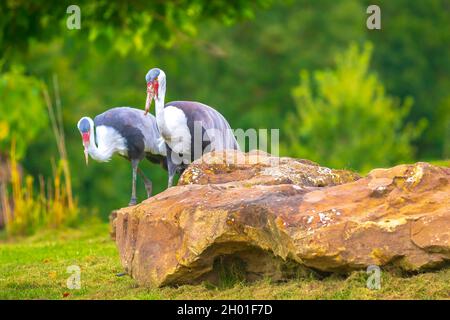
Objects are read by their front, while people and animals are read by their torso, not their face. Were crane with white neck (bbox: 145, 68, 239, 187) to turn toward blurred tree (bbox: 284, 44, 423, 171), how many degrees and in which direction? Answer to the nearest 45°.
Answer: approximately 135° to its right

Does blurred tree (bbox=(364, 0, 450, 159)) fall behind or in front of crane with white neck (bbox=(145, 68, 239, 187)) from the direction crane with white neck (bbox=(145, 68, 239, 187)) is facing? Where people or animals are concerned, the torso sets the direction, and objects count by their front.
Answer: behind

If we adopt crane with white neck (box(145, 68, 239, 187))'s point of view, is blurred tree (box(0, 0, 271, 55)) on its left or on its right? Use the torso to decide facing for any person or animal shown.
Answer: on its right

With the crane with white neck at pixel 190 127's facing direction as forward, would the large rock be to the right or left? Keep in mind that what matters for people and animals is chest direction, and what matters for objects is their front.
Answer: on its left

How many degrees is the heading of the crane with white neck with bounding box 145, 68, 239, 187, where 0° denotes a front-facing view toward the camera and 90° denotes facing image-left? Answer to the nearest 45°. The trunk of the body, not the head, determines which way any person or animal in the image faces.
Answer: approximately 45°
